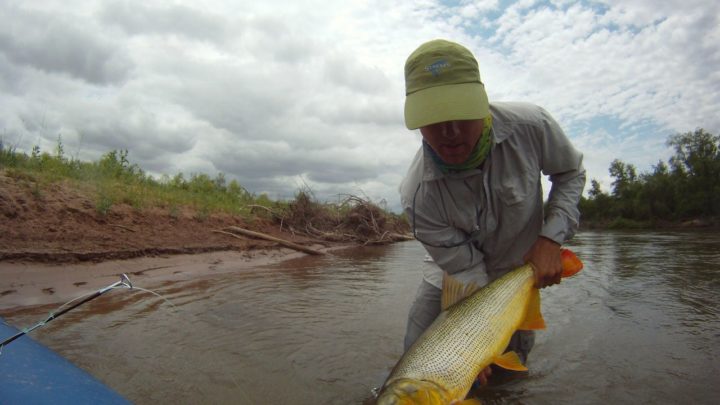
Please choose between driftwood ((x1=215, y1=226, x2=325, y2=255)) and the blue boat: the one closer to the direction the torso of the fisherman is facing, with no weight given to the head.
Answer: the blue boat

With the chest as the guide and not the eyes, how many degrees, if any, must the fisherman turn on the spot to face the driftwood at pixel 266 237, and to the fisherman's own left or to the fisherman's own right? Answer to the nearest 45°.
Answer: approximately 135° to the fisherman's own right

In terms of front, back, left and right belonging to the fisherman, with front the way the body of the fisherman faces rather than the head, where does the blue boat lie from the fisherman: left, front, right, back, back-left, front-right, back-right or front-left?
front-right

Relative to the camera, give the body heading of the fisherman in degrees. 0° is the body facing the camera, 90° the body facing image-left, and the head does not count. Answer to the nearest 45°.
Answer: approximately 0°
